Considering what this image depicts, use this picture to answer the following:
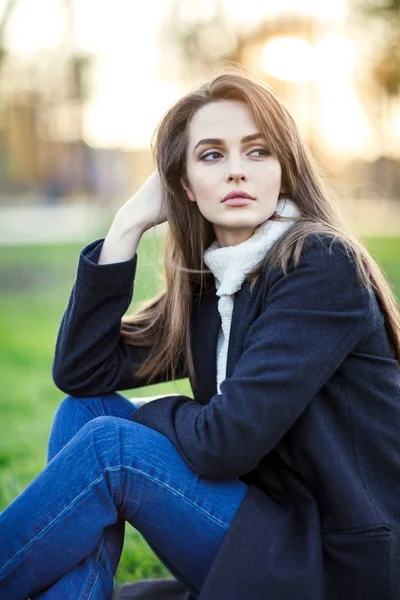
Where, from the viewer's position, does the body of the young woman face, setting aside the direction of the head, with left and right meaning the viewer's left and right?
facing the viewer and to the left of the viewer
